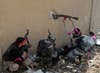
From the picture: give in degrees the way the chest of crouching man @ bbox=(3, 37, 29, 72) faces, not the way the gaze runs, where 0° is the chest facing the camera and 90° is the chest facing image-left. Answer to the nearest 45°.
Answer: approximately 270°
